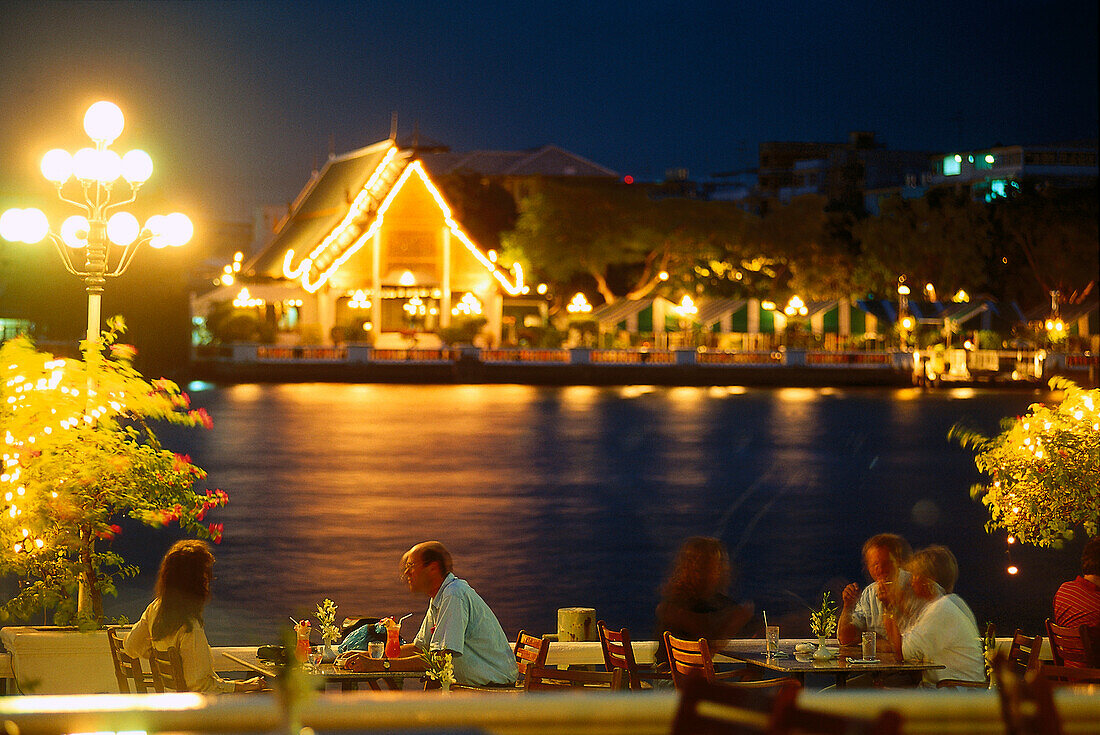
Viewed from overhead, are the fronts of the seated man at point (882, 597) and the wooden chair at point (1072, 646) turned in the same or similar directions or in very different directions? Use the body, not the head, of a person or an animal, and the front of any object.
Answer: very different directions

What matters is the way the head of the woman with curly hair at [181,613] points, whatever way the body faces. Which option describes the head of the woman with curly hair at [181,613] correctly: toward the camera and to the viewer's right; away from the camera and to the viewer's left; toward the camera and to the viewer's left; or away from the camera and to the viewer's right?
away from the camera and to the viewer's right

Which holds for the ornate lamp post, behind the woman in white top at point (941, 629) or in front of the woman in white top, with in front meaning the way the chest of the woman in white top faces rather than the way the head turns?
in front

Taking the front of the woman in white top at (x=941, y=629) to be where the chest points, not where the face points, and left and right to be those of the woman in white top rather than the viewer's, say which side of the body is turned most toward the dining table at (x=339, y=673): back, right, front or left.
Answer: front

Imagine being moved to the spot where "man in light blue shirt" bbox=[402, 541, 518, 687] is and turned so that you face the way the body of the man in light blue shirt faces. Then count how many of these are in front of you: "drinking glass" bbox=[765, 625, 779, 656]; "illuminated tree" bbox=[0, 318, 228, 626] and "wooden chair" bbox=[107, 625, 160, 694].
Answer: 2

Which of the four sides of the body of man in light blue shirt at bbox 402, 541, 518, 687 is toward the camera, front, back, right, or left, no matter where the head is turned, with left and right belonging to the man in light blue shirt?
left

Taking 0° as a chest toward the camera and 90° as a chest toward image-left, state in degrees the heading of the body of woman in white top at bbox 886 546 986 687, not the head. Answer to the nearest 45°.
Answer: approximately 90°

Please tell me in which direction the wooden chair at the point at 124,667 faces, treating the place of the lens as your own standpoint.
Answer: facing to the right of the viewer

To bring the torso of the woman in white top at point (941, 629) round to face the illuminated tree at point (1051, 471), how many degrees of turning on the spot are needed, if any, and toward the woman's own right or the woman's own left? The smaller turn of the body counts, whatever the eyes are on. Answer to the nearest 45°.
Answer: approximately 90° to the woman's own right

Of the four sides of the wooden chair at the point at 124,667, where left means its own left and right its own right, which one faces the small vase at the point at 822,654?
front
